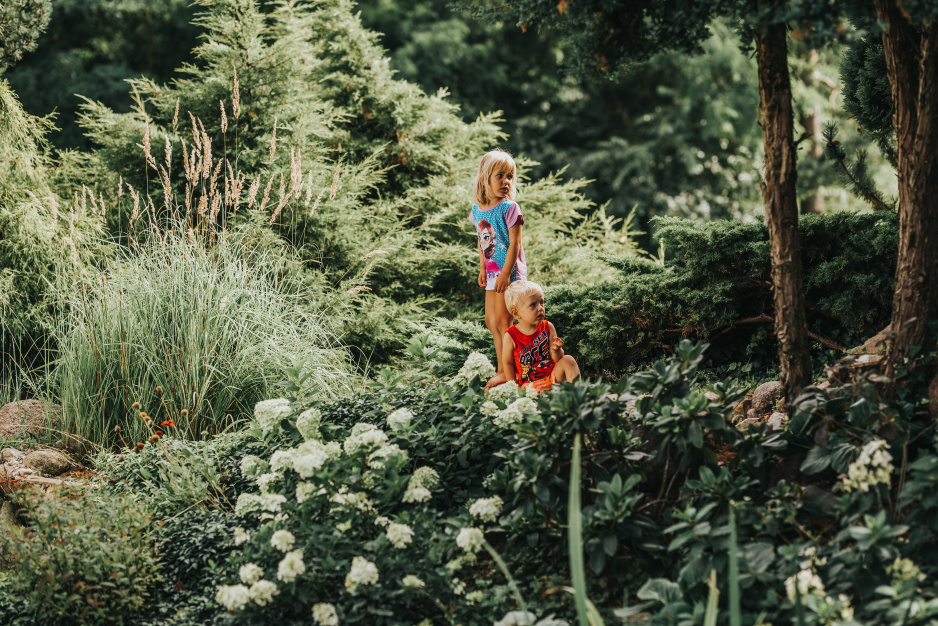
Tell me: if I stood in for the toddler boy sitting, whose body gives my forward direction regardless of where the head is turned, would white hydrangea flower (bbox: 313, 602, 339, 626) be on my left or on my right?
on my right

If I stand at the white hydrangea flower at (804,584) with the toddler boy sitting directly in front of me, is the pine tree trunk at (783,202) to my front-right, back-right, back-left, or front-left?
front-right

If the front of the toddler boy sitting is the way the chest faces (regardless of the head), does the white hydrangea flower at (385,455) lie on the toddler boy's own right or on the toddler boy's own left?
on the toddler boy's own right

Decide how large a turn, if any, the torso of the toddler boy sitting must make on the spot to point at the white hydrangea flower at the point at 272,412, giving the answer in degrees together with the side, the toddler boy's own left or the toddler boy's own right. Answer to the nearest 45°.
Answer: approximately 90° to the toddler boy's own right

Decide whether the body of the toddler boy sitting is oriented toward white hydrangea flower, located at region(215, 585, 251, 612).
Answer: no

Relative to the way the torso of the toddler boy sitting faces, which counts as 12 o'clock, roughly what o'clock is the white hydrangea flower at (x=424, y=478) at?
The white hydrangea flower is roughly at 2 o'clock from the toddler boy sitting.

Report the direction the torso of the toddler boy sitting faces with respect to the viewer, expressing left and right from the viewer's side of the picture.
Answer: facing the viewer and to the right of the viewer

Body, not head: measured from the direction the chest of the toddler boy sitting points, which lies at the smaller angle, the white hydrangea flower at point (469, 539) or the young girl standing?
the white hydrangea flower

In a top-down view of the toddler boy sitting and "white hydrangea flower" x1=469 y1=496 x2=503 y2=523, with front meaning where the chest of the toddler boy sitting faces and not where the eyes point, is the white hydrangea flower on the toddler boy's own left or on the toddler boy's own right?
on the toddler boy's own right

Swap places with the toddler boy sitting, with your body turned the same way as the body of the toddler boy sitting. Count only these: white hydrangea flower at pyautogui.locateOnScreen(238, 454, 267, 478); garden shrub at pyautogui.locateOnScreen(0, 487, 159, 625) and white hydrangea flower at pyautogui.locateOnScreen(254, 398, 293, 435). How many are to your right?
3
